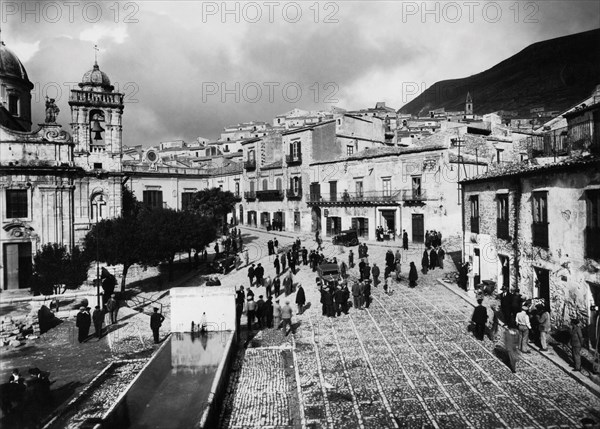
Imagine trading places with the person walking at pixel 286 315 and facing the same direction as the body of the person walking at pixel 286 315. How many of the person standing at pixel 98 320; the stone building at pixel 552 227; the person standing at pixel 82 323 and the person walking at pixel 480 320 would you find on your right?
2

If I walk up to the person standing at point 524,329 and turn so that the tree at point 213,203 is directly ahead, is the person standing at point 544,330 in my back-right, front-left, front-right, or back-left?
back-right

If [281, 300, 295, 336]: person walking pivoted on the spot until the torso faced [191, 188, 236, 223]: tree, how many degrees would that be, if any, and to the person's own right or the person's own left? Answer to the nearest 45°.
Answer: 0° — they already face it

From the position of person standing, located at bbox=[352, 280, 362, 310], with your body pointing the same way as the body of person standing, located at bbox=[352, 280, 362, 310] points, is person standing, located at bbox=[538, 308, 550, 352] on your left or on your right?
on your right

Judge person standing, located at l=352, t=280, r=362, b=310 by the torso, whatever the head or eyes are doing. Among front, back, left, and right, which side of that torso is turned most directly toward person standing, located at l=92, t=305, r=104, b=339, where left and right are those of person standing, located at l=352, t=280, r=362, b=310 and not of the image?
left

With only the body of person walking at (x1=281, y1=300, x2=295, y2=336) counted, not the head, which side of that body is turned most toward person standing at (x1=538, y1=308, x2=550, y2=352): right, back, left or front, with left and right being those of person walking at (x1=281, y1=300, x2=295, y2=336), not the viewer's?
right

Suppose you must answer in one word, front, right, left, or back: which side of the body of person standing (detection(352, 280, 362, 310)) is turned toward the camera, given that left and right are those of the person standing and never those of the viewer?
back

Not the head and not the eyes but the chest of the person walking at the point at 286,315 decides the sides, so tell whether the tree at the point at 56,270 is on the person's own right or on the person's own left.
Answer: on the person's own left

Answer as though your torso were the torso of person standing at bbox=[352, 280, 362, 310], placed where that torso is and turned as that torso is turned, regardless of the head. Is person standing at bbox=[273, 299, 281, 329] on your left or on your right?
on your left

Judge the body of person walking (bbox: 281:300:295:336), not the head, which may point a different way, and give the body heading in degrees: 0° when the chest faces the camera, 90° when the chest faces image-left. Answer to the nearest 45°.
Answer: approximately 180°

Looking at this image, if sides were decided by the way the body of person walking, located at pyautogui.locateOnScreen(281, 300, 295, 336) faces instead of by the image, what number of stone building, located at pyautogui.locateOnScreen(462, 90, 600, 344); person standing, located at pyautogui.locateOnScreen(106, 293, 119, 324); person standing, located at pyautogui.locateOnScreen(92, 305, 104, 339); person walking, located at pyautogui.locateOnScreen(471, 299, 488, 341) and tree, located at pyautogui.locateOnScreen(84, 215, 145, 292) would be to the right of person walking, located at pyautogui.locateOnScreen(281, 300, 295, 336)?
2

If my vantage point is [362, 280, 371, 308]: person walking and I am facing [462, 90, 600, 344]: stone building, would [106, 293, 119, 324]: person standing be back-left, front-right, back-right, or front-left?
back-right
